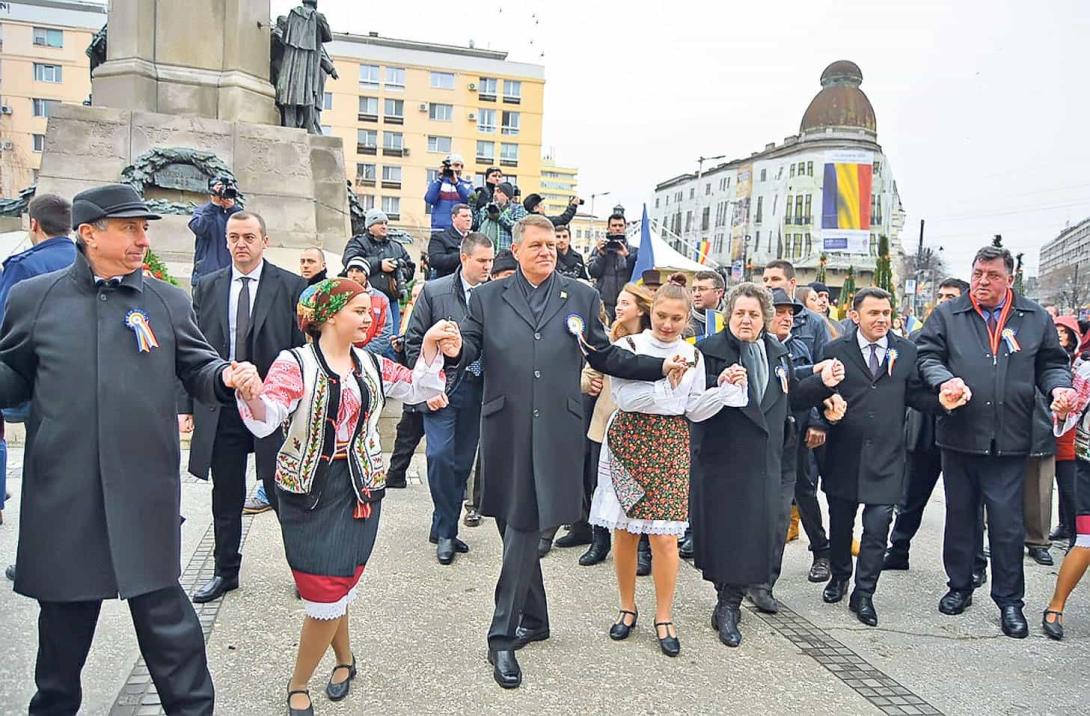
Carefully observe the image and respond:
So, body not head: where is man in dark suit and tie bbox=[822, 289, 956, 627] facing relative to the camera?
toward the camera

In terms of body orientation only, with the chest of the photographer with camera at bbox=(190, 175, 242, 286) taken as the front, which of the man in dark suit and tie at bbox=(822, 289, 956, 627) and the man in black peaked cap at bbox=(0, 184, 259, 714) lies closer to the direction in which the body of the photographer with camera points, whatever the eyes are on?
the man in dark suit and tie

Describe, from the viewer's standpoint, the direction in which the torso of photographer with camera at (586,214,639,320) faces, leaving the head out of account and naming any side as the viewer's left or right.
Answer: facing the viewer

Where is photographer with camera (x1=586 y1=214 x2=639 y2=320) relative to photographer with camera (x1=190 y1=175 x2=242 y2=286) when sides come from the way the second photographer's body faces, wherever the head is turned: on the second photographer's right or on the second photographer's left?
on the second photographer's left

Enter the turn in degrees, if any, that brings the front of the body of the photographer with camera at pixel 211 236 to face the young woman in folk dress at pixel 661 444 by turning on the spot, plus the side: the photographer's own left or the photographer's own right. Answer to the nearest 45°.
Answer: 0° — they already face them

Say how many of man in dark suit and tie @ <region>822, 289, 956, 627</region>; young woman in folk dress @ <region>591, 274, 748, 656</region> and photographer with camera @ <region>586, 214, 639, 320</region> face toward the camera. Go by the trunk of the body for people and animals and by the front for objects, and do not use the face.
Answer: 3

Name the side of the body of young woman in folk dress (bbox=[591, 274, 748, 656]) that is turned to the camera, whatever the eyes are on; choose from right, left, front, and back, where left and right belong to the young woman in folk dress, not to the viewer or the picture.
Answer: front

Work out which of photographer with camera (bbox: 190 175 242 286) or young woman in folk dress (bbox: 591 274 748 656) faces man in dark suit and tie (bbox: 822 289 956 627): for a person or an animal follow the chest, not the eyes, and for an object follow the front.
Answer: the photographer with camera

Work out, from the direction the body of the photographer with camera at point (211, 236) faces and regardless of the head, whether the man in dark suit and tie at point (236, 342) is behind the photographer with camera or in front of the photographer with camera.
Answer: in front

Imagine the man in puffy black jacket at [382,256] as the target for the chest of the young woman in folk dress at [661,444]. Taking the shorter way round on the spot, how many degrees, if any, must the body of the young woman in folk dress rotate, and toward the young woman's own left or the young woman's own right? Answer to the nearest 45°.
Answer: approximately 135° to the young woman's own right

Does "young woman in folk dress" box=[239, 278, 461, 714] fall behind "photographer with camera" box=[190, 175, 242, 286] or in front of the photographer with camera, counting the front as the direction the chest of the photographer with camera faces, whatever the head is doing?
in front

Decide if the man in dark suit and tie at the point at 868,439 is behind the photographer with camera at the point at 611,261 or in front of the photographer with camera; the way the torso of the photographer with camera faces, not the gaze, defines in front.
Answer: in front

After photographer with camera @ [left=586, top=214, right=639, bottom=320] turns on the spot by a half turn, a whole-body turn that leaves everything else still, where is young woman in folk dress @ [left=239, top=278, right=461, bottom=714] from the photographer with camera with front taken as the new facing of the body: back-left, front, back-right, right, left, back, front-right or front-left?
back

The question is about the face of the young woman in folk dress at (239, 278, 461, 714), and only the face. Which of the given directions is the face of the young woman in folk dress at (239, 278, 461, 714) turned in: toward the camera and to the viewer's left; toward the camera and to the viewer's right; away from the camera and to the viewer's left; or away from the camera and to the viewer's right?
toward the camera and to the viewer's right

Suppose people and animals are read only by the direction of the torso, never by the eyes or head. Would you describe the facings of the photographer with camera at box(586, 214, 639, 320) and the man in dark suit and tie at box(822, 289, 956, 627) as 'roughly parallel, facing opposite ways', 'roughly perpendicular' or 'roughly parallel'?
roughly parallel

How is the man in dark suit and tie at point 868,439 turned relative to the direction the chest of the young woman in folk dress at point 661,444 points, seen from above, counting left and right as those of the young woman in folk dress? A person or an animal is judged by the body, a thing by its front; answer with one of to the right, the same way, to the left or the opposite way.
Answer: the same way
